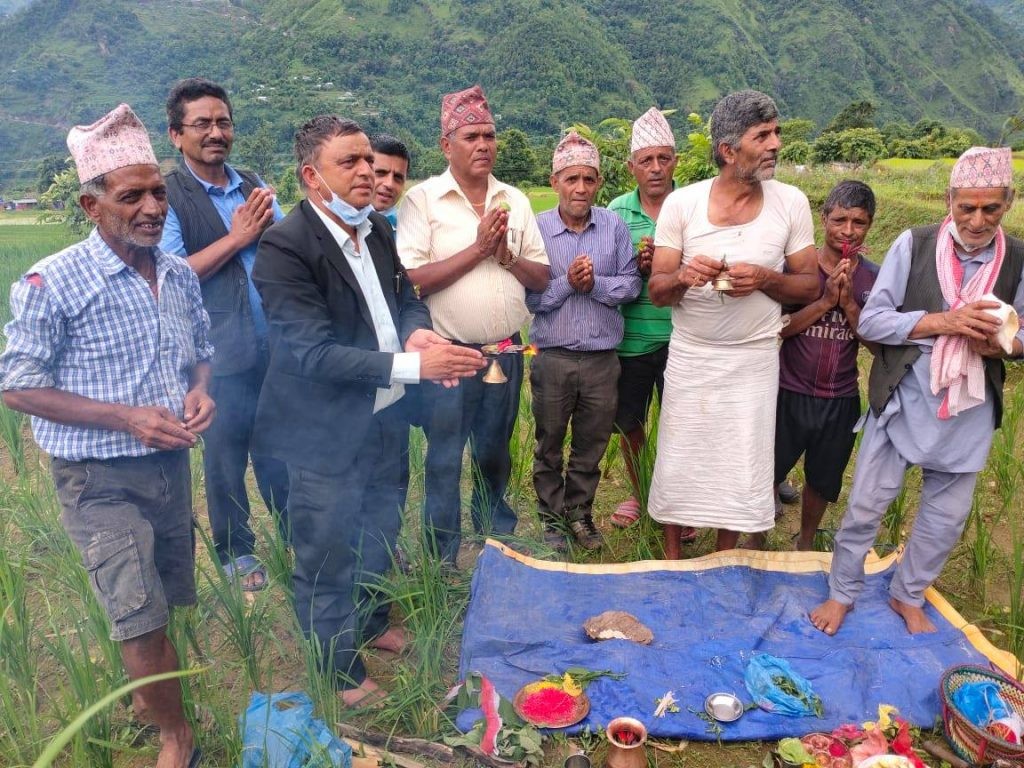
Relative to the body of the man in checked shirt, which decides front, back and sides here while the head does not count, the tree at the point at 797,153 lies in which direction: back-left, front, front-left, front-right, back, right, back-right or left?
left

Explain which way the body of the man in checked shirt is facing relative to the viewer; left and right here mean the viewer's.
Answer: facing the viewer and to the right of the viewer

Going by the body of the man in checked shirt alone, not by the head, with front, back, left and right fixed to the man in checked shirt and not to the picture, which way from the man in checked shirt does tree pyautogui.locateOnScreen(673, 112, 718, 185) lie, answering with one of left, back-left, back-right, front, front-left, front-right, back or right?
left

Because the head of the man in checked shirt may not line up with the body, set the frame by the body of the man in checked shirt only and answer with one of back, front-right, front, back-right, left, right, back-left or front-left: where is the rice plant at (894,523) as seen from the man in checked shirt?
front-left

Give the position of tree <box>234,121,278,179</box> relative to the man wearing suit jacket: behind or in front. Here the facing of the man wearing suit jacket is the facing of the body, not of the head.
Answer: behind

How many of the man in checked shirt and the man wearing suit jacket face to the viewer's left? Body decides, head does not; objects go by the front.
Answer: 0

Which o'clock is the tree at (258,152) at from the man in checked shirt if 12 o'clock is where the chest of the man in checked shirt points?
The tree is roughly at 8 o'clock from the man in checked shirt.

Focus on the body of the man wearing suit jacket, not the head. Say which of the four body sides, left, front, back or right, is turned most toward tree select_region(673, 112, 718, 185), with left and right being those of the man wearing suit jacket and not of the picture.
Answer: left

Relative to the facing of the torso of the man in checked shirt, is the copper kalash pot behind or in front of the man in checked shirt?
in front

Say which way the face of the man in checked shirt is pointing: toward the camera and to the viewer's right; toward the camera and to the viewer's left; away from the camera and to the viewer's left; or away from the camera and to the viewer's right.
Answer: toward the camera and to the viewer's right
